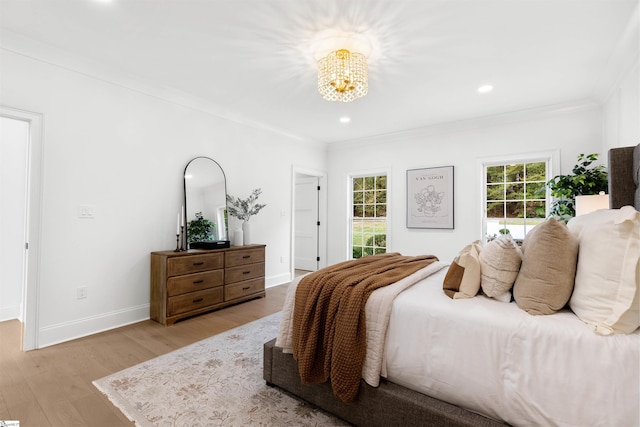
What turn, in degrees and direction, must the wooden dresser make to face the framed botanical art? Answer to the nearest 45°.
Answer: approximately 45° to its left

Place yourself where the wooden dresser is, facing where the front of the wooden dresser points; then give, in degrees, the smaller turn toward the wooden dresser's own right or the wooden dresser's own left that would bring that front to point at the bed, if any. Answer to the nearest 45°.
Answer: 0° — it already faces it

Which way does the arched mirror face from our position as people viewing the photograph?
facing the viewer and to the right of the viewer

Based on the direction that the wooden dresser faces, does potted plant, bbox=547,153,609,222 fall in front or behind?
in front

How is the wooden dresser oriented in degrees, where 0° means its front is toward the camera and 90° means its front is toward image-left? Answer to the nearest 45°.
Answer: approximately 315°

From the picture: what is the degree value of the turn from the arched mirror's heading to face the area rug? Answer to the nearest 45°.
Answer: approximately 45° to its right

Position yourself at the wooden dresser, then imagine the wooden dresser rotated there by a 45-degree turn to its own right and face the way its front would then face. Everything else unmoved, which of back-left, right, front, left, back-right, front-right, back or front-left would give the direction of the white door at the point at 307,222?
back-left

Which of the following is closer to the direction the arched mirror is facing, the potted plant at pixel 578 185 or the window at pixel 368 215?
the potted plant

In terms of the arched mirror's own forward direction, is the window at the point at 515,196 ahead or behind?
ahead

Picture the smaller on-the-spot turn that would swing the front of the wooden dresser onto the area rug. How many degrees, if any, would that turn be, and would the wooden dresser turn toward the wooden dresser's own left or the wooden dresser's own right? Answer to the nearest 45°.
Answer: approximately 45° to the wooden dresser's own right

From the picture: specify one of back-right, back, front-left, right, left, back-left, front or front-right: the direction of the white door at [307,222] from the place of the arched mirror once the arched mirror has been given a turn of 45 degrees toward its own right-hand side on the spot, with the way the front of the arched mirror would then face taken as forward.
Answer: back-left
